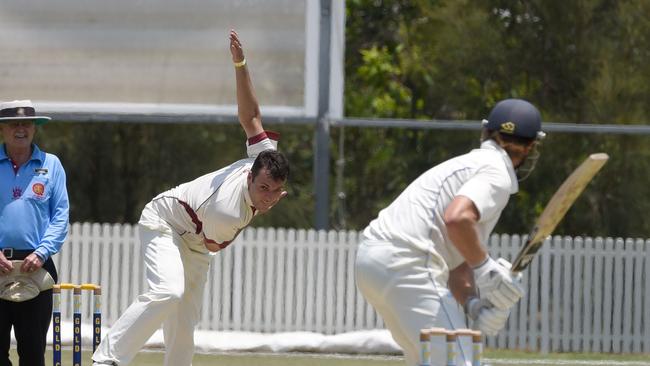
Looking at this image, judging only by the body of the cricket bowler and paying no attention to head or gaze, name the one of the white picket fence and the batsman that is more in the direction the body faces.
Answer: the batsman

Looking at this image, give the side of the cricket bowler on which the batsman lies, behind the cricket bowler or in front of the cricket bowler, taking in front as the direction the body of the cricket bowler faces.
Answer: in front

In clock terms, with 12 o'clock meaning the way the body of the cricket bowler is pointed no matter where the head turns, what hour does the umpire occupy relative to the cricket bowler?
The umpire is roughly at 5 o'clock from the cricket bowler.

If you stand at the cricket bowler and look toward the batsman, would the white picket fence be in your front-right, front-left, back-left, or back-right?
back-left

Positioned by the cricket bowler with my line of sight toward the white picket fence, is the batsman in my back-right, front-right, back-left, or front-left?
back-right

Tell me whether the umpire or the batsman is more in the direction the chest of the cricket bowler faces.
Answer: the batsman
